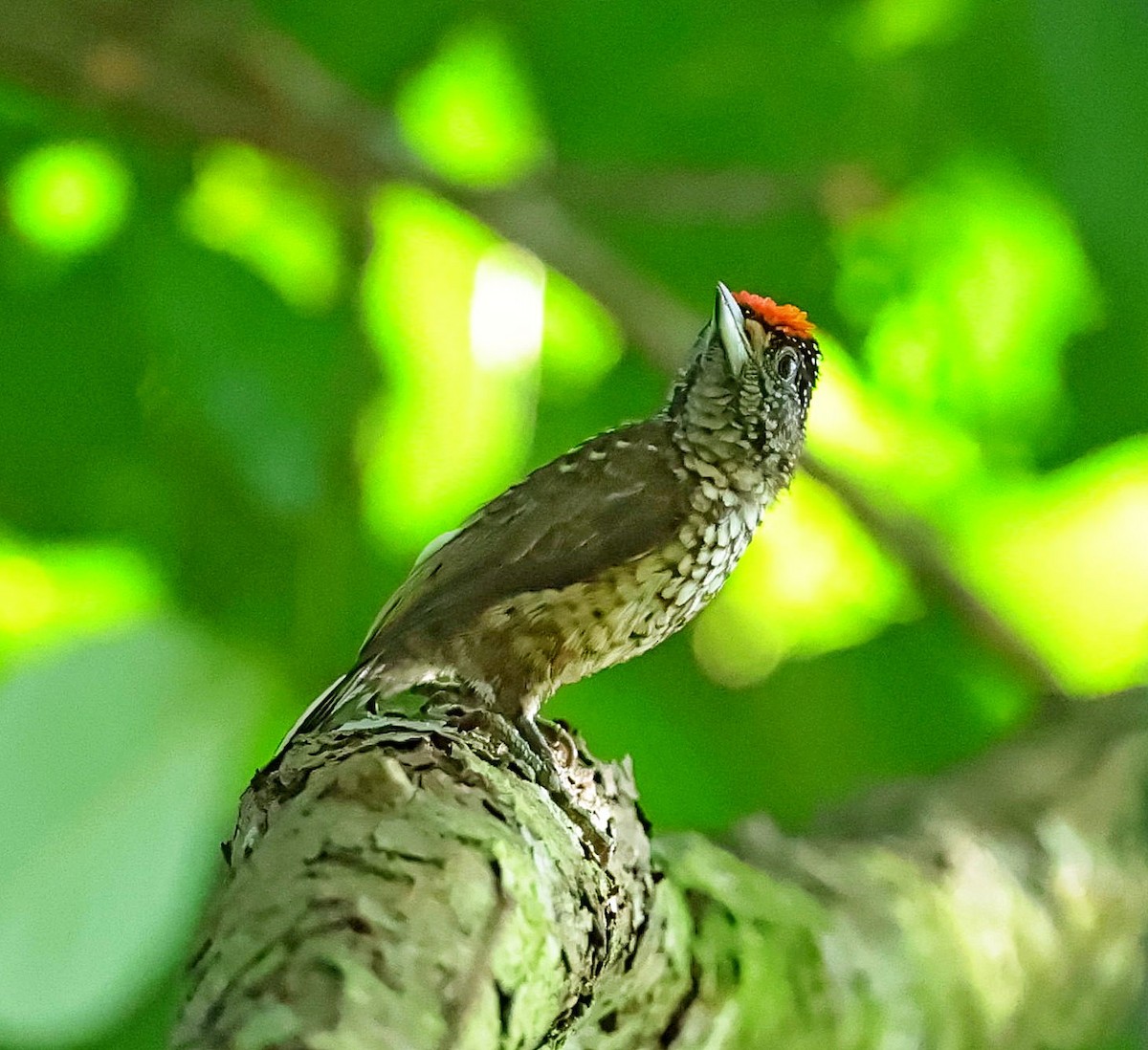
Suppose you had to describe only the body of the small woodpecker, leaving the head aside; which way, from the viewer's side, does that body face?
to the viewer's right

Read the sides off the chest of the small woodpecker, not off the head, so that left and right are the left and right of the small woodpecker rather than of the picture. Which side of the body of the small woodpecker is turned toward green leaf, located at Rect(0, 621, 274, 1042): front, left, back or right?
back
